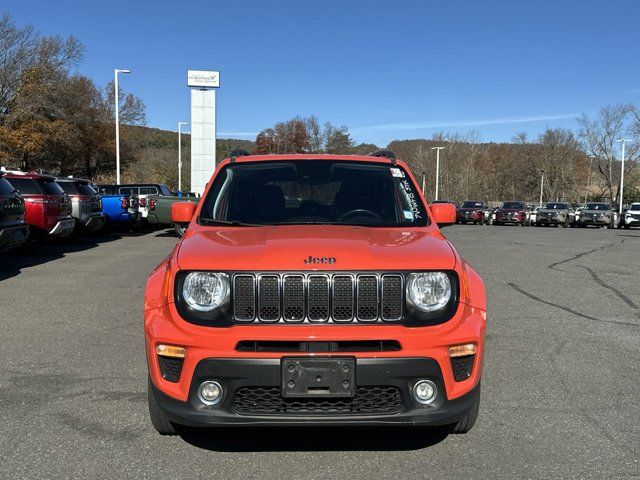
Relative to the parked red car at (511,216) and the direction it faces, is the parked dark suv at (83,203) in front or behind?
in front

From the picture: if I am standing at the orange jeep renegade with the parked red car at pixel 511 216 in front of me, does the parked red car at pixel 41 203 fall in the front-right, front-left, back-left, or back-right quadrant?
front-left

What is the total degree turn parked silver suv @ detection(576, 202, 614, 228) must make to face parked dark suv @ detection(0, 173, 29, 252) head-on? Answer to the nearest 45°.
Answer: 0° — it already faces it

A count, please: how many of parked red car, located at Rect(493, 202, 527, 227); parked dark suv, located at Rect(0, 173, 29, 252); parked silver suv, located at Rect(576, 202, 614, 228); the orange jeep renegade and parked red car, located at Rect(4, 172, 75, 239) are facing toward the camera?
3

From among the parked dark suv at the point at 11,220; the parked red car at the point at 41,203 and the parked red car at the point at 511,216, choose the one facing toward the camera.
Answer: the parked red car at the point at 511,216

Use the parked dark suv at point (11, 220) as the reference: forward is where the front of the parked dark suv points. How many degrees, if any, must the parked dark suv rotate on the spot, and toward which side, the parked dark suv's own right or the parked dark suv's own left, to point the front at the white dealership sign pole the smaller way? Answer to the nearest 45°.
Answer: approximately 45° to the parked dark suv's own right

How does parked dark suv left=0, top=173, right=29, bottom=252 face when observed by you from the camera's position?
facing away from the viewer and to the left of the viewer

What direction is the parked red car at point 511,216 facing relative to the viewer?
toward the camera

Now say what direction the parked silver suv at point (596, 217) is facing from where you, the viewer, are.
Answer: facing the viewer

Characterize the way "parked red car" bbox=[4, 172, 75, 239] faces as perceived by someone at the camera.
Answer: facing away from the viewer and to the left of the viewer
